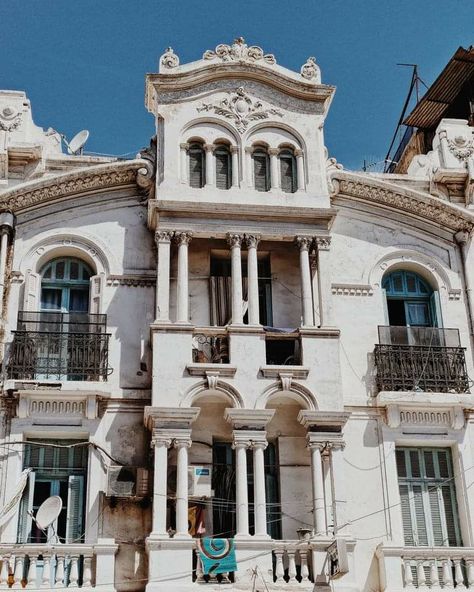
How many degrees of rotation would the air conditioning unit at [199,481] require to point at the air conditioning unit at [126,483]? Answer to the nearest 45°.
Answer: approximately 90° to its right

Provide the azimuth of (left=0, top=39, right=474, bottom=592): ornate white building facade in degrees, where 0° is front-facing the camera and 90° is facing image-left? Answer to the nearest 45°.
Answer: approximately 0°

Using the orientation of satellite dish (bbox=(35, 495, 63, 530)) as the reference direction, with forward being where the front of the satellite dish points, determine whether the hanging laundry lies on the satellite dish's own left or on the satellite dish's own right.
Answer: on the satellite dish's own left

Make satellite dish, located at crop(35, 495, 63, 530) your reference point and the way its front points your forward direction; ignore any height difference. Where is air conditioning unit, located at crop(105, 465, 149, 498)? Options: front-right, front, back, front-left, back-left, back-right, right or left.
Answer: back-left

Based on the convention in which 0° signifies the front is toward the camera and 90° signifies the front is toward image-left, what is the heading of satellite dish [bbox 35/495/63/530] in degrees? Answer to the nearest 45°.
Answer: approximately 45°
